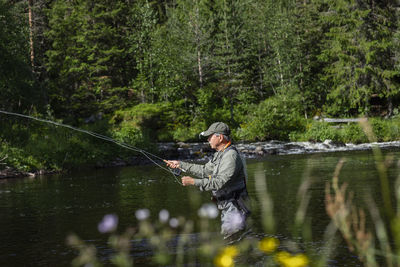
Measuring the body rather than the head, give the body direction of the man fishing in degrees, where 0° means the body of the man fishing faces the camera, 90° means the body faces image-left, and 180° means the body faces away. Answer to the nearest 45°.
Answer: approximately 90°

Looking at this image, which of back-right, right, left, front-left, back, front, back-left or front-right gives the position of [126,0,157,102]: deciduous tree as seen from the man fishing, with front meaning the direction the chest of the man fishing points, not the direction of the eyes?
right

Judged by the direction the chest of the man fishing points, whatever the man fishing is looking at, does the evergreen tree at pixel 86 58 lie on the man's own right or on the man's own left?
on the man's own right

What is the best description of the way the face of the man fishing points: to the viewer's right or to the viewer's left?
to the viewer's left

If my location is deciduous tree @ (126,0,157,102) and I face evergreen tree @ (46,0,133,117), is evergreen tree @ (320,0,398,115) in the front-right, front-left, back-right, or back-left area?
back-left

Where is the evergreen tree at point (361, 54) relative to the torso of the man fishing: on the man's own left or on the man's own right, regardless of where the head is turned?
on the man's own right

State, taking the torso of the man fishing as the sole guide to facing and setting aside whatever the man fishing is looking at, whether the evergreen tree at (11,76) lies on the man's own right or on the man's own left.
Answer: on the man's own right

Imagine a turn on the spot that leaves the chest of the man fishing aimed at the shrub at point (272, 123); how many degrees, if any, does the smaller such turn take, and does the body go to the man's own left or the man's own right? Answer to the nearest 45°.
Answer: approximately 90° to the man's own right

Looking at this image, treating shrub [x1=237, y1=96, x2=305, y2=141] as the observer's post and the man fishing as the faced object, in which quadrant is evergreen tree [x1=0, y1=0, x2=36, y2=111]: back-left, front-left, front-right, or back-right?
front-right

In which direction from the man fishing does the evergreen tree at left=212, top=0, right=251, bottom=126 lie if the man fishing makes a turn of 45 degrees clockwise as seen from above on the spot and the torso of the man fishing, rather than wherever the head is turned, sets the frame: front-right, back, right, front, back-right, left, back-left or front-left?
front-right
